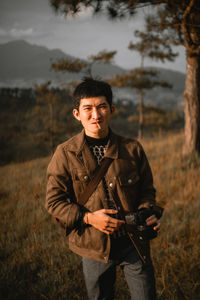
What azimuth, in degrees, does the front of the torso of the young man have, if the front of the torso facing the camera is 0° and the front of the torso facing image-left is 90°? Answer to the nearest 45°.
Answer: approximately 0°

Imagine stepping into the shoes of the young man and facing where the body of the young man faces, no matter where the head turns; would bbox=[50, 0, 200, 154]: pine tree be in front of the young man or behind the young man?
behind
